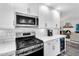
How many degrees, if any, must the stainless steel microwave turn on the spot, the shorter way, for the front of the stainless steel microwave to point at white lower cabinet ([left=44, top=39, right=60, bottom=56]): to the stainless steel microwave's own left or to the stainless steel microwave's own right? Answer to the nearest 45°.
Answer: approximately 45° to the stainless steel microwave's own left

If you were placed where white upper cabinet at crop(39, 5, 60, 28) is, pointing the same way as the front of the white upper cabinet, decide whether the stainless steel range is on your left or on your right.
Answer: on your right

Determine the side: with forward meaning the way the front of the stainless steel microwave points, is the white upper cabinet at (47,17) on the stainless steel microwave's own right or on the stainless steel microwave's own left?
on the stainless steel microwave's own left

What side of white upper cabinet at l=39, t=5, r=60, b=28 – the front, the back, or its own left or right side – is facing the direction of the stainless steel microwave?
right
